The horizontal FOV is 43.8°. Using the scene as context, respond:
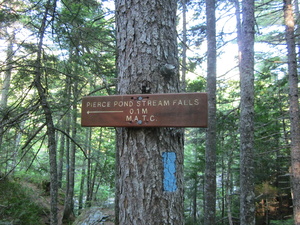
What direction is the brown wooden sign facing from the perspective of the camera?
toward the camera

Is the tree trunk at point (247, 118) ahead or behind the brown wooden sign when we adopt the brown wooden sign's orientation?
behind

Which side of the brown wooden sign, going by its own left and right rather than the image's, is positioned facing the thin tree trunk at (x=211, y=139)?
back

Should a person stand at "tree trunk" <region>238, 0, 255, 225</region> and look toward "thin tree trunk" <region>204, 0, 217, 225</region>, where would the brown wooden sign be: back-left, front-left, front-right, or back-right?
back-left
